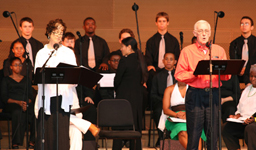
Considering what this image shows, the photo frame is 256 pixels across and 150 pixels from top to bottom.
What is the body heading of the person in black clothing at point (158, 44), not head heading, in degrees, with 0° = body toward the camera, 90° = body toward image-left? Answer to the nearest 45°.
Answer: approximately 0°

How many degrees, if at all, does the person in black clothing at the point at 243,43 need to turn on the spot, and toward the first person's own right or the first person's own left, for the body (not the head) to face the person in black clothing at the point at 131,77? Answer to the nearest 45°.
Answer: approximately 45° to the first person's own right

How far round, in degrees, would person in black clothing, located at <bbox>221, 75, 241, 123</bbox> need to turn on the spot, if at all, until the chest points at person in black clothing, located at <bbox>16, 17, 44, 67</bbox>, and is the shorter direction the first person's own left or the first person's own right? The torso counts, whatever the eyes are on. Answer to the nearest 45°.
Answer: approximately 45° to the first person's own right

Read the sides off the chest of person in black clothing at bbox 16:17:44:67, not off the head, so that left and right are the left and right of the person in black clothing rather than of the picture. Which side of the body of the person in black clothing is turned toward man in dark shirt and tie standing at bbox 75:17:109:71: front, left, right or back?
left

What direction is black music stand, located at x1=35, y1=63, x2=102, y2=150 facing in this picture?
away from the camera

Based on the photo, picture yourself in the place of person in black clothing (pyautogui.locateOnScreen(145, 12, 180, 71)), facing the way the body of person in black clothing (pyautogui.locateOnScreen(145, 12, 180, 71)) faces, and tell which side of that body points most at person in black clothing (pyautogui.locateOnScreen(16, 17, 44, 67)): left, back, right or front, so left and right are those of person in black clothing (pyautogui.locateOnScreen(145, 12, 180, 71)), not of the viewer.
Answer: right

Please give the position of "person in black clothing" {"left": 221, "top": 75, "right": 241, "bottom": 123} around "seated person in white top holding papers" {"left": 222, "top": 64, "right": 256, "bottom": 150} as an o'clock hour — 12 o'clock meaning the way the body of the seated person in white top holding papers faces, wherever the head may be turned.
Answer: The person in black clothing is roughly at 4 o'clock from the seated person in white top holding papers.
